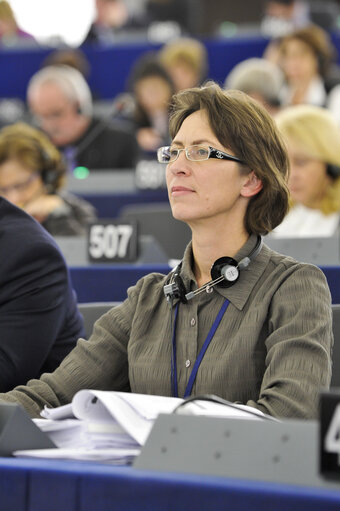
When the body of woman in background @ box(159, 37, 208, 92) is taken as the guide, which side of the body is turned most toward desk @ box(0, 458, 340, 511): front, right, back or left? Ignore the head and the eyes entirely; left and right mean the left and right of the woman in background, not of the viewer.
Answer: front

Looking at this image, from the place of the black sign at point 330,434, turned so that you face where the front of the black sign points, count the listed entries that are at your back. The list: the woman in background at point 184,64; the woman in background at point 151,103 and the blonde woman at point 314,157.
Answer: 3

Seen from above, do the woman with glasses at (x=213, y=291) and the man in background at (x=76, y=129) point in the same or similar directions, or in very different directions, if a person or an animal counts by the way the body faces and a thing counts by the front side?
same or similar directions

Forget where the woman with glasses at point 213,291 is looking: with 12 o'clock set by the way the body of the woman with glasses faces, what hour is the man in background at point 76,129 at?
The man in background is roughly at 4 o'clock from the woman with glasses.

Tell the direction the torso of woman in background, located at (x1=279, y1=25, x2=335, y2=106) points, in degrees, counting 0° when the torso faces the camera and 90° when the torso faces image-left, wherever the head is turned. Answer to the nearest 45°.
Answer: approximately 45°

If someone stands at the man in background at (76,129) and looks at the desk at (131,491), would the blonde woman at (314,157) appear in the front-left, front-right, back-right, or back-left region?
front-left

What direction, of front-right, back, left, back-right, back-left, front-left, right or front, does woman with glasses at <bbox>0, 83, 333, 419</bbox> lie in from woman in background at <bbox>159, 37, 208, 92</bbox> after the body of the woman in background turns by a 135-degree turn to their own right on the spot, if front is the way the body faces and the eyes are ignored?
back-left

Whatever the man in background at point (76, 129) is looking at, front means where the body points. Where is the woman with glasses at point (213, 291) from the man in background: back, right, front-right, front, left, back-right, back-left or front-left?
front-left

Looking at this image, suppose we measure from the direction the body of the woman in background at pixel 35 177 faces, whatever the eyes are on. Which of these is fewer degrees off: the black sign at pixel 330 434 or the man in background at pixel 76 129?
the black sign

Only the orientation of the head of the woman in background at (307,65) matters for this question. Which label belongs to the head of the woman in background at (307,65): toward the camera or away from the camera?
toward the camera

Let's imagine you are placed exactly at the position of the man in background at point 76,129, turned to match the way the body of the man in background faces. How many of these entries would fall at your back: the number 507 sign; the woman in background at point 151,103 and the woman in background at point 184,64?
2

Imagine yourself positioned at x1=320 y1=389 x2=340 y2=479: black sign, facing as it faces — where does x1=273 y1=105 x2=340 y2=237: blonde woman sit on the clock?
The blonde woman is roughly at 6 o'clock from the black sign.

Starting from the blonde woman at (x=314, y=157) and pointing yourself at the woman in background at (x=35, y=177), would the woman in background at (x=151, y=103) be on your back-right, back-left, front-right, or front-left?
front-right

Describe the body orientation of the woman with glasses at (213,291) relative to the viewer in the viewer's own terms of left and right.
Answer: facing the viewer and to the left of the viewer

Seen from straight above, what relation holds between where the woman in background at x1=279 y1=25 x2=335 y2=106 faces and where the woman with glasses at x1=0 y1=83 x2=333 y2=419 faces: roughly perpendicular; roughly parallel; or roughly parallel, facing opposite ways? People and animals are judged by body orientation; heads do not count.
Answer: roughly parallel

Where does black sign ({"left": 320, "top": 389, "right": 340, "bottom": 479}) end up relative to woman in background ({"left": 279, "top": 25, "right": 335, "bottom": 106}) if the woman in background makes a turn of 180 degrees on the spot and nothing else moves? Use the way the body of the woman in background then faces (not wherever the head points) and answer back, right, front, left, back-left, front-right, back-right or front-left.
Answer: back-right

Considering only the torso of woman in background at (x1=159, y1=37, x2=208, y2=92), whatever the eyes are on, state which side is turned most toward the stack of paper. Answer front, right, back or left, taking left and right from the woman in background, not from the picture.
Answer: front
